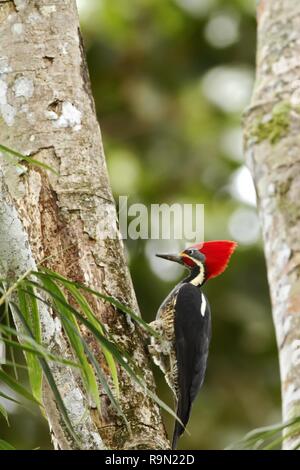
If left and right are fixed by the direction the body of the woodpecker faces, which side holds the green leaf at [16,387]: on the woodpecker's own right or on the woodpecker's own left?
on the woodpecker's own left

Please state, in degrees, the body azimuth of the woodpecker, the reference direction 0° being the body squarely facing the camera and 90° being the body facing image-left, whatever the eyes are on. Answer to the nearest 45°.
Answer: approximately 90°

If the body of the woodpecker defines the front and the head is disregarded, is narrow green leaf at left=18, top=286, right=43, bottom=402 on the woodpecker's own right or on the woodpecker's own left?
on the woodpecker's own left

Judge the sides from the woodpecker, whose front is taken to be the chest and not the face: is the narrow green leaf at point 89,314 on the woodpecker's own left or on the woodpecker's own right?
on the woodpecker's own left

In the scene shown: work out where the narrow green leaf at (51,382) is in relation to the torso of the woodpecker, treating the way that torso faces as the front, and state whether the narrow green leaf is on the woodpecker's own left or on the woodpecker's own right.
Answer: on the woodpecker's own left

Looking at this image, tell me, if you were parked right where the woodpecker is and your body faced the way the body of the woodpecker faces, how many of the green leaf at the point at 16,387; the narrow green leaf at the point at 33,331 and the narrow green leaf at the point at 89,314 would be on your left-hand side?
3
